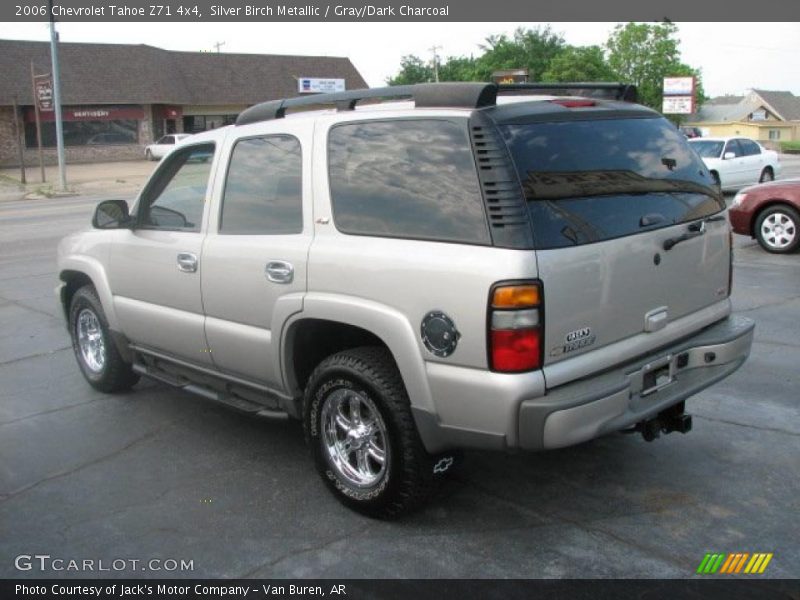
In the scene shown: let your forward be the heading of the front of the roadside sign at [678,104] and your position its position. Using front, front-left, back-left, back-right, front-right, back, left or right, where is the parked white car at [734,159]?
front

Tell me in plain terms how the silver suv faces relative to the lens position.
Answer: facing away from the viewer and to the left of the viewer

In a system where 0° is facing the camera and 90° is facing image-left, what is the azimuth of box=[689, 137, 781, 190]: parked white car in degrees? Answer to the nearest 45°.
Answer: approximately 45°

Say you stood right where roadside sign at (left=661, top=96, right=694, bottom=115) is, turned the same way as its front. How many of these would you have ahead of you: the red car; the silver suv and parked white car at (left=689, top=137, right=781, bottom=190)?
3

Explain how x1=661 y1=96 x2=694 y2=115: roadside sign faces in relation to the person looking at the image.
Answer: facing the viewer

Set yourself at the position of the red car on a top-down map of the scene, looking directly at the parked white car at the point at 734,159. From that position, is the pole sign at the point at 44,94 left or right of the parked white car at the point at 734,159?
left

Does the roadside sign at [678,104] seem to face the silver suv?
yes

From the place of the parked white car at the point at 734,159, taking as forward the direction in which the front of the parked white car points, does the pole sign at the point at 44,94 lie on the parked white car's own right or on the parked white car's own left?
on the parked white car's own right

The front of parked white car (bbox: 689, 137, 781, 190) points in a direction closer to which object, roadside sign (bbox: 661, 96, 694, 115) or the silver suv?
the silver suv

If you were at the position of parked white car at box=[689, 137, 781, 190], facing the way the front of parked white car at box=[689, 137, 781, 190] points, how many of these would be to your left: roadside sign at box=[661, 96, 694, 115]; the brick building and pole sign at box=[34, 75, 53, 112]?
0

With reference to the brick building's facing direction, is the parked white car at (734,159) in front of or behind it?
in front

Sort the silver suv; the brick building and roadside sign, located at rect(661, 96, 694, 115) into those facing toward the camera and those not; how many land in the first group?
2

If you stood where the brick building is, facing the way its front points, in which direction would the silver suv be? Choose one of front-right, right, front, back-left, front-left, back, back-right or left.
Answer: front

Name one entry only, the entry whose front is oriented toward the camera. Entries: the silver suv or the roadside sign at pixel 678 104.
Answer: the roadside sign

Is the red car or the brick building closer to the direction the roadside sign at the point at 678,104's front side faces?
the red car

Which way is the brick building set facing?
toward the camera

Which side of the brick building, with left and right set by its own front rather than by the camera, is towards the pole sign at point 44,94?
front

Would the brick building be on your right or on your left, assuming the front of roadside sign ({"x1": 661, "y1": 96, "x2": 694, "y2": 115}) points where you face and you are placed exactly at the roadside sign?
on your right
